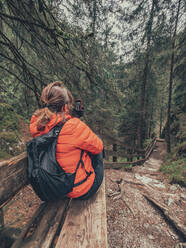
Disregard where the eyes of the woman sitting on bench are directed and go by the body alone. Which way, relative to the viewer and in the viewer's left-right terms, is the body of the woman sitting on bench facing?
facing away from the viewer and to the right of the viewer

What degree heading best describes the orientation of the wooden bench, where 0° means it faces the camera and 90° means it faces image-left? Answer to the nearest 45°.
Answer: approximately 270°

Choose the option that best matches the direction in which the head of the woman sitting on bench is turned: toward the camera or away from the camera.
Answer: away from the camera
